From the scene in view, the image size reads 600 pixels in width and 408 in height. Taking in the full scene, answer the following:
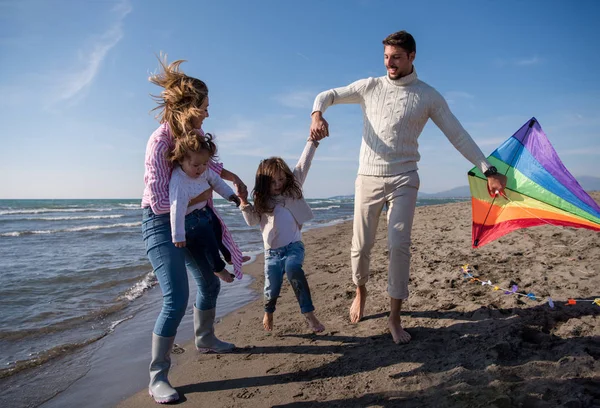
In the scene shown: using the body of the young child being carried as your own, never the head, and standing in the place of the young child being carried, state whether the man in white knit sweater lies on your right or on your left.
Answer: on your left

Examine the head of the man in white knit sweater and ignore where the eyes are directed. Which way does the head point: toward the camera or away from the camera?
toward the camera

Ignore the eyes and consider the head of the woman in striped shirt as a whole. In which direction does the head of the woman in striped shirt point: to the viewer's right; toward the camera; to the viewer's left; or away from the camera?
to the viewer's right

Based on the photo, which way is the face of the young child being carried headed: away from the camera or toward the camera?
toward the camera

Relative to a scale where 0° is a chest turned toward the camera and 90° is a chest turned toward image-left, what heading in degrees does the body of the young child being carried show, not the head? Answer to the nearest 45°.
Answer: approximately 315°
